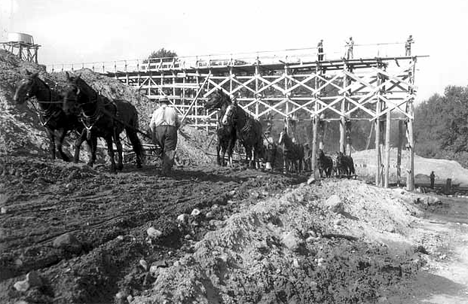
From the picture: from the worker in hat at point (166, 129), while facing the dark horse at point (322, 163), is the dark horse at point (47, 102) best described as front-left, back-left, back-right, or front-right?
back-left

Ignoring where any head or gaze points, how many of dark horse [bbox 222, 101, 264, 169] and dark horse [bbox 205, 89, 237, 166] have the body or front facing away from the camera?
0

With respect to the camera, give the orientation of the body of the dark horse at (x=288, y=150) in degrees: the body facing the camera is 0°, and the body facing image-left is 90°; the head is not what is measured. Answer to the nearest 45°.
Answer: approximately 45°
